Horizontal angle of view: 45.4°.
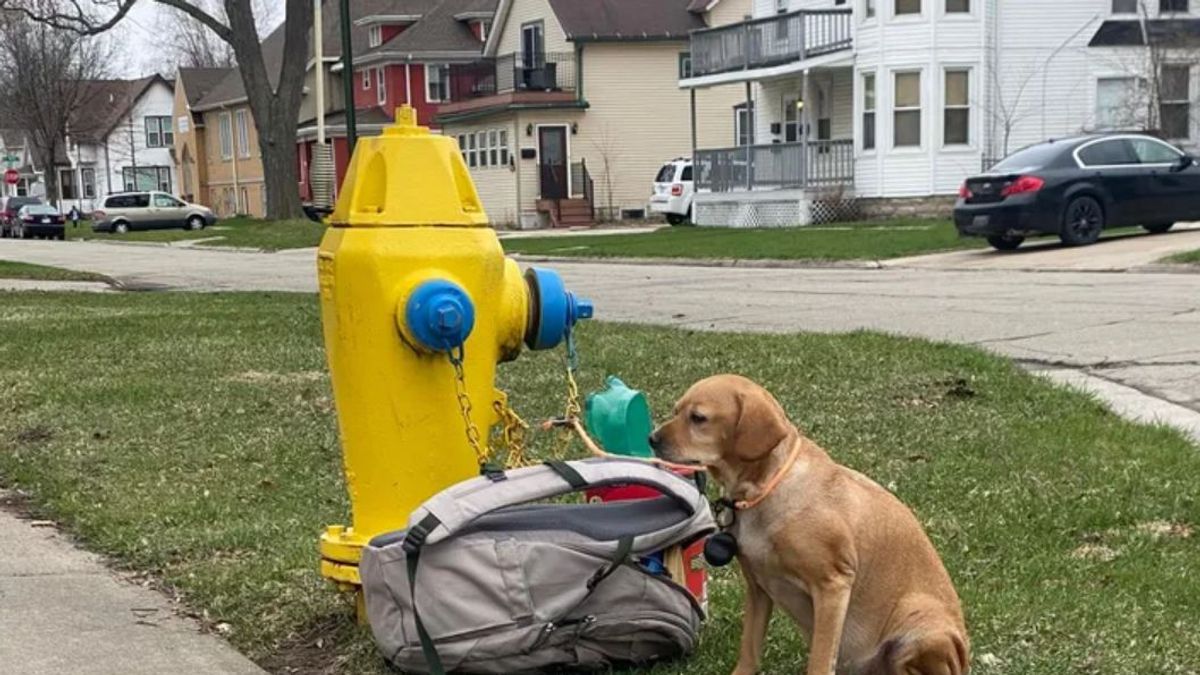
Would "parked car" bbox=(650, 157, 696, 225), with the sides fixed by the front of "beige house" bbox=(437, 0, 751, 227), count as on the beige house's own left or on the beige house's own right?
on the beige house's own left

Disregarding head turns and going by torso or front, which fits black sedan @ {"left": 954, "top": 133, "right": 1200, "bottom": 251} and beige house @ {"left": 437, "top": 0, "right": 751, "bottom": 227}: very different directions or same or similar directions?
very different directions

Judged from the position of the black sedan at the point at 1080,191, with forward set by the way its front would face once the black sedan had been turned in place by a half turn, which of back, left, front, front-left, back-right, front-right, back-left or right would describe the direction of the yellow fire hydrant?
front-left

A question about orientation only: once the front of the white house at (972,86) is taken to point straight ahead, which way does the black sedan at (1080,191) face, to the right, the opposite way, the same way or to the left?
the opposite way

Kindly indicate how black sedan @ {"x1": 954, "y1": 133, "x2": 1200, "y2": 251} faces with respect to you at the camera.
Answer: facing away from the viewer and to the right of the viewer

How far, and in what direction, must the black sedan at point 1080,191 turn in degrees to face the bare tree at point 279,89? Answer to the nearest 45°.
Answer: approximately 90° to its left

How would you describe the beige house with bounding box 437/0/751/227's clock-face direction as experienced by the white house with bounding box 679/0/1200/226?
The beige house is roughly at 3 o'clock from the white house.

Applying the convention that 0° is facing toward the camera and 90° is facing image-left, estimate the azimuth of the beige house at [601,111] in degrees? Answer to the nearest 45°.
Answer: approximately 45°

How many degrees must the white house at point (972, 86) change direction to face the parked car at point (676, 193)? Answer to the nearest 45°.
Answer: approximately 90° to its right

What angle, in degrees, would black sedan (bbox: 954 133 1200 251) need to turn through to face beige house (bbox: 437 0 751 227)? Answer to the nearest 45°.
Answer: approximately 90° to its left
